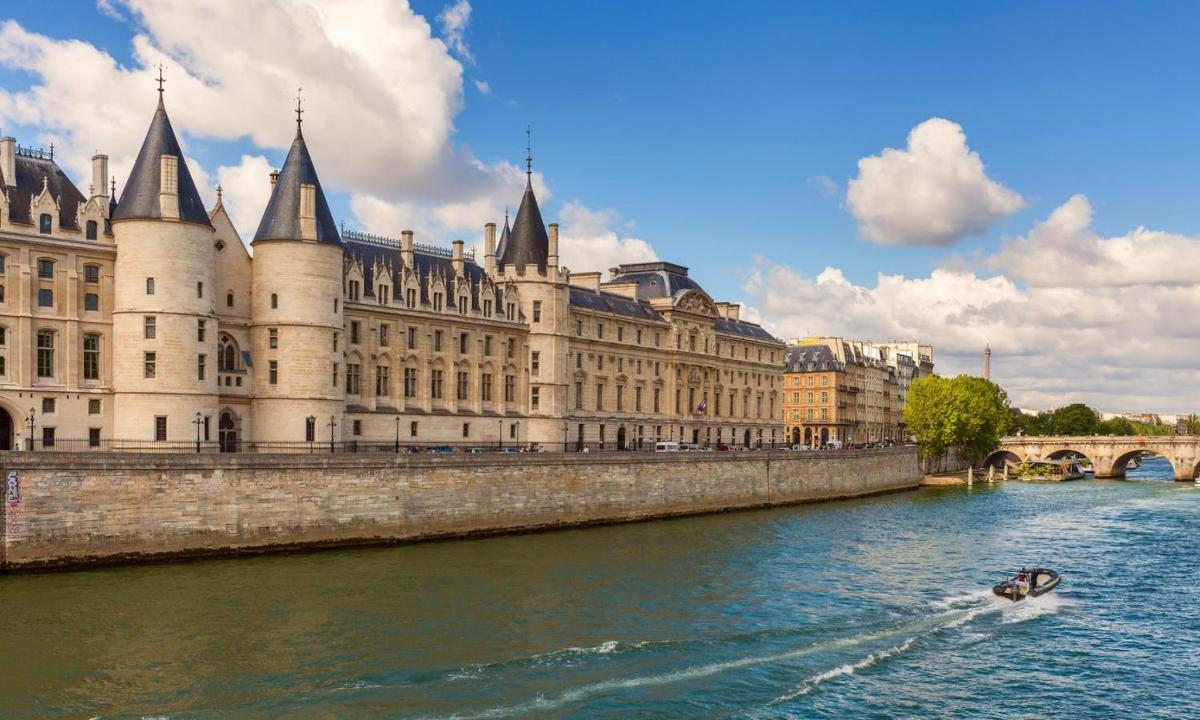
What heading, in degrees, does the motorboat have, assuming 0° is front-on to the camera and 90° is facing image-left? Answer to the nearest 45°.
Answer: approximately 225°
